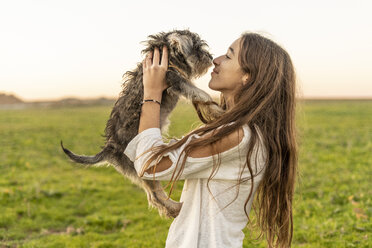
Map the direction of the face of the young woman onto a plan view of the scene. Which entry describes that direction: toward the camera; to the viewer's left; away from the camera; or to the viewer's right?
to the viewer's left

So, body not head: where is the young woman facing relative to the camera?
to the viewer's left
